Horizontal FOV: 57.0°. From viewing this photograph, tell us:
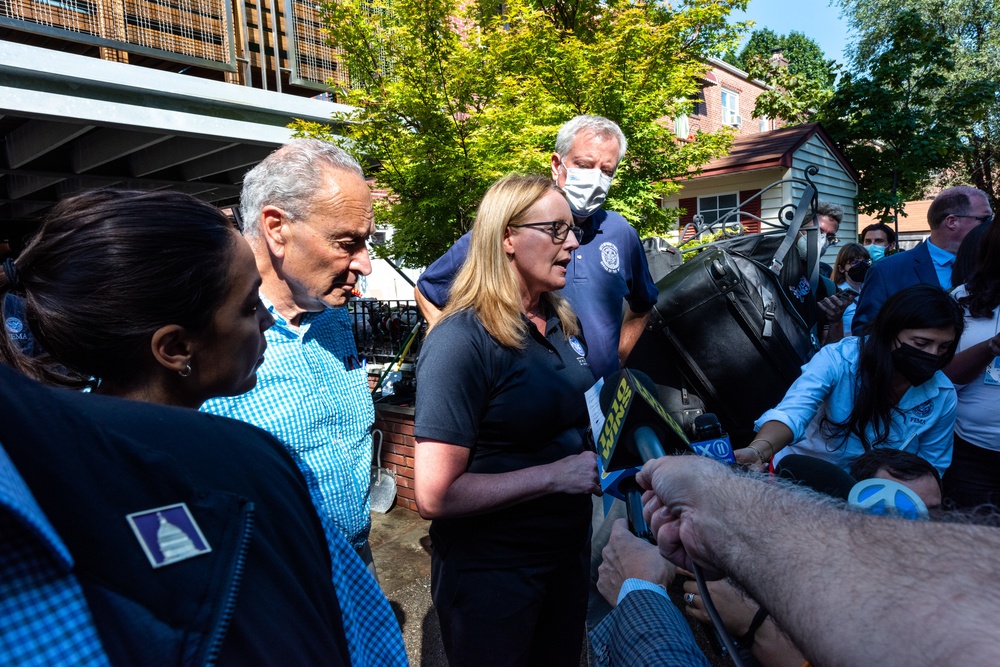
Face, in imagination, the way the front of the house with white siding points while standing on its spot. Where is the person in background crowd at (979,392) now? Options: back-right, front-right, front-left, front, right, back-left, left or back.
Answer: front-left

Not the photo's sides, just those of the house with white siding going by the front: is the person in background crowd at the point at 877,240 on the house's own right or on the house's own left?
on the house's own left

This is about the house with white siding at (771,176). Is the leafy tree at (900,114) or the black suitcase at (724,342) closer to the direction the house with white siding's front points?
the black suitcase

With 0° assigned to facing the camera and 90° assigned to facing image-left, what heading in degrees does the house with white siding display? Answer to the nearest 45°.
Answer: approximately 45°

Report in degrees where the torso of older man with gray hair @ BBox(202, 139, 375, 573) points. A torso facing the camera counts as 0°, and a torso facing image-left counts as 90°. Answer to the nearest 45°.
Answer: approximately 315°

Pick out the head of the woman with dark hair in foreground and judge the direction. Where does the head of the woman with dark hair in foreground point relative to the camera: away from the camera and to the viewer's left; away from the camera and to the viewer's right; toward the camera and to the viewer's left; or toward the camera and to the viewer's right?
away from the camera and to the viewer's right

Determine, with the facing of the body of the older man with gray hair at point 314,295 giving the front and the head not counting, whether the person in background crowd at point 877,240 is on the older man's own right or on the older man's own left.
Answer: on the older man's own left

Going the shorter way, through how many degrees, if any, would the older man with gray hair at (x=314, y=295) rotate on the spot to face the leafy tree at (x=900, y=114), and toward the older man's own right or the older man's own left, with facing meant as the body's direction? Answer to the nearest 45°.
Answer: approximately 90° to the older man's own left
